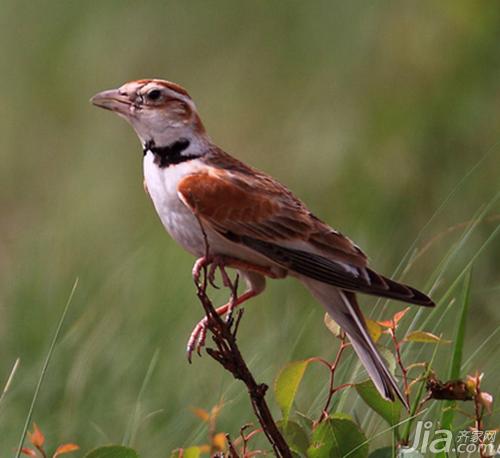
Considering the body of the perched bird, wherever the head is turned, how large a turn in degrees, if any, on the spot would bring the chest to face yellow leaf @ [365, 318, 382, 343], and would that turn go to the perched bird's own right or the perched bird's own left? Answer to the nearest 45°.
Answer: approximately 135° to the perched bird's own left

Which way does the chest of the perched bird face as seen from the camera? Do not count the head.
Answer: to the viewer's left

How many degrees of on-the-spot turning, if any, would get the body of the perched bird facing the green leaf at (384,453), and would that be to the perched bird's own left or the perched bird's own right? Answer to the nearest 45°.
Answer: approximately 135° to the perched bird's own left

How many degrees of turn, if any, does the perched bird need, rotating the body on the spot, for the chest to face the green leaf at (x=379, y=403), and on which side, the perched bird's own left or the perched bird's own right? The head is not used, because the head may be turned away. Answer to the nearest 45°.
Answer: approximately 135° to the perched bird's own left

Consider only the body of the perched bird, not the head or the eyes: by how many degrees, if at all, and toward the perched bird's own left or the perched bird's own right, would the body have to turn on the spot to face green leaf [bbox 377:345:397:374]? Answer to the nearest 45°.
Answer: approximately 135° to the perched bird's own left

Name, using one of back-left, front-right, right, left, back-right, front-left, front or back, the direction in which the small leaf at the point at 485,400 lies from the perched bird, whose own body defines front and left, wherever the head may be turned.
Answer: back-left
